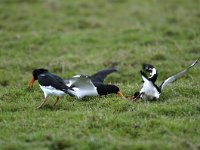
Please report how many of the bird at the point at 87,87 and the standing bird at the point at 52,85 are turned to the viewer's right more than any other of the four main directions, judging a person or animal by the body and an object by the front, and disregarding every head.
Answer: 1

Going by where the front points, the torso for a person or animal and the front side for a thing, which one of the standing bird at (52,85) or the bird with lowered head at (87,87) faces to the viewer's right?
the bird with lowered head at (87,87)

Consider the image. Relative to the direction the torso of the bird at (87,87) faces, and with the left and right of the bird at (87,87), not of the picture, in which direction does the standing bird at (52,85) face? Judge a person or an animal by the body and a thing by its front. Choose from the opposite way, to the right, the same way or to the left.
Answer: the opposite way

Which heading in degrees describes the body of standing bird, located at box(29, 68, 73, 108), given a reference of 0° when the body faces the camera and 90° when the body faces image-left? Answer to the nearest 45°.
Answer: approximately 90°

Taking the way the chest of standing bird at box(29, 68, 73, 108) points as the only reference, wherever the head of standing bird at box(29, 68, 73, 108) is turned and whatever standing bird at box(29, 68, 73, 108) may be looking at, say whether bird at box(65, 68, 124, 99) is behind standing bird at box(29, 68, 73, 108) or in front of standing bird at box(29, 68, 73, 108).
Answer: behind

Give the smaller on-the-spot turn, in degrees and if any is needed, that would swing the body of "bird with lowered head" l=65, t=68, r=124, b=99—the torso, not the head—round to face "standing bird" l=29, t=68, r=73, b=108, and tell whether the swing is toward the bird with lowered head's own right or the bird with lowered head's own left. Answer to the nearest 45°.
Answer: approximately 135° to the bird with lowered head's own right

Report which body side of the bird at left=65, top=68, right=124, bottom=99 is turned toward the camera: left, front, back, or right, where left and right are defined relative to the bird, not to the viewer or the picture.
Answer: right

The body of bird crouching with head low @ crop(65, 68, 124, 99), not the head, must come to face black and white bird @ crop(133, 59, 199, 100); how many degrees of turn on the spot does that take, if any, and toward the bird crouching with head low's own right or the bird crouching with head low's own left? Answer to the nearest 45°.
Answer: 0° — it already faces it

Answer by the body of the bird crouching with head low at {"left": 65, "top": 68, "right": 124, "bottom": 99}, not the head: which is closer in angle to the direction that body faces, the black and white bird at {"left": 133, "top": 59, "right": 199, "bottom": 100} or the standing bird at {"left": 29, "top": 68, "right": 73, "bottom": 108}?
the black and white bird

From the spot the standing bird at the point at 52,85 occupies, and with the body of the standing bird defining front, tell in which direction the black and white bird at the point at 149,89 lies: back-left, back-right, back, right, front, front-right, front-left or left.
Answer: back
